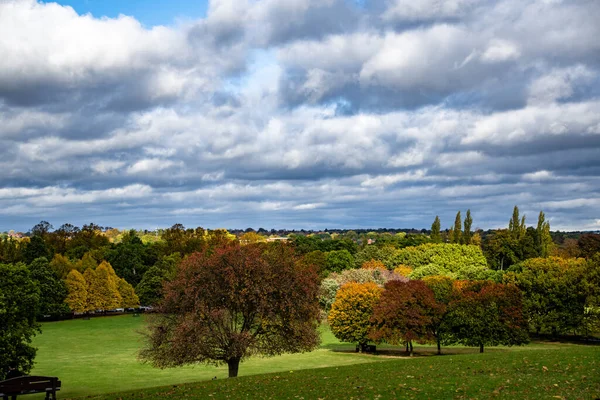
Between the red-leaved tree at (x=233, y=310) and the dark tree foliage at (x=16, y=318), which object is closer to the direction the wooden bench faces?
the dark tree foliage

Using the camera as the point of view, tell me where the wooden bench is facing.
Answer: facing away from the viewer

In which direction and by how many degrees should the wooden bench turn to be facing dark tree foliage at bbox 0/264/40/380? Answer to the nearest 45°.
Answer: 0° — it already faces it

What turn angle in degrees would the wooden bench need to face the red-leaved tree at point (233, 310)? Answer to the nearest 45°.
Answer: approximately 45° to its right
